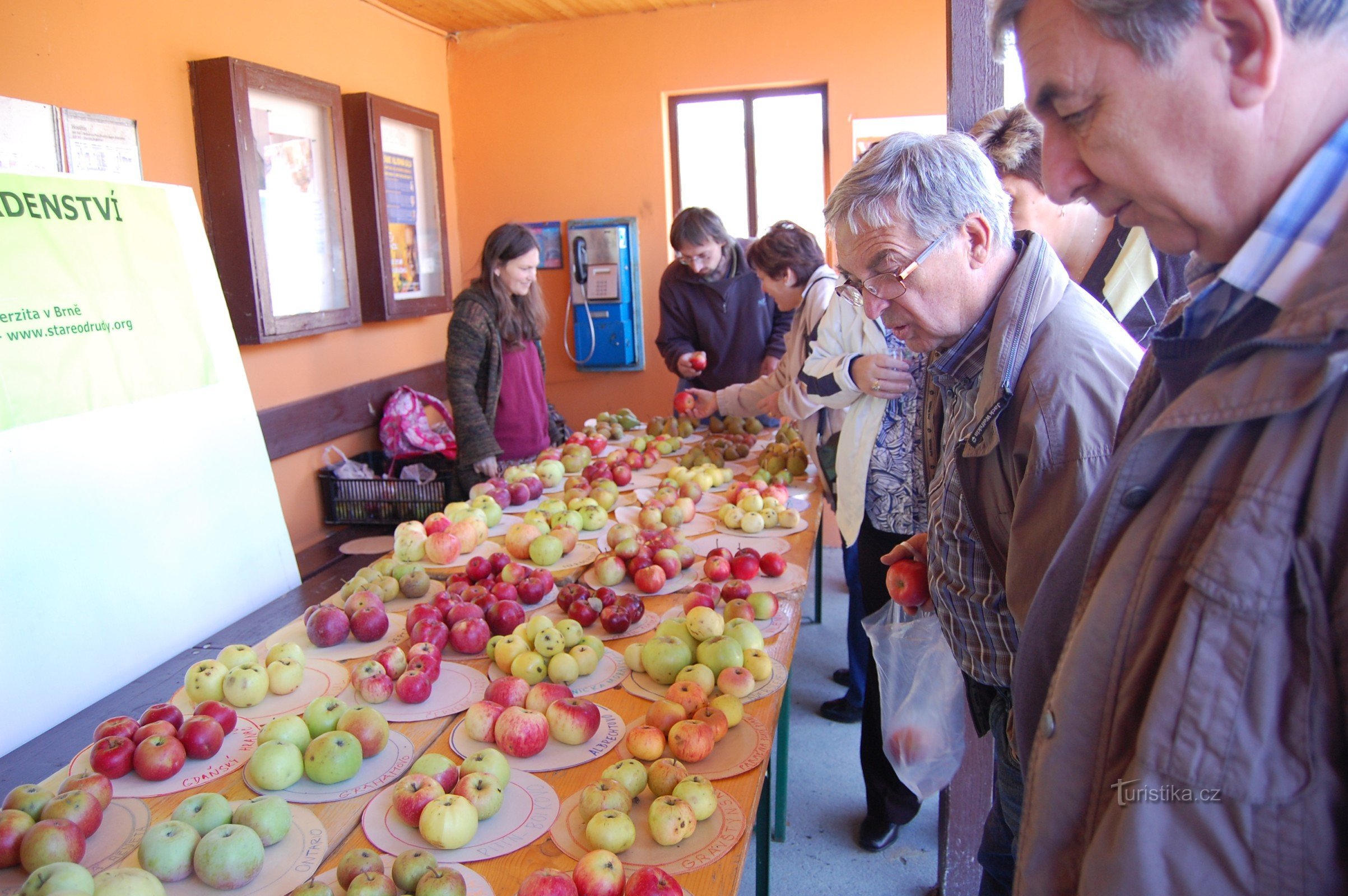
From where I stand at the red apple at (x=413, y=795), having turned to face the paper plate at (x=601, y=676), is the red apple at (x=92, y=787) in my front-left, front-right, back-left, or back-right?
back-left

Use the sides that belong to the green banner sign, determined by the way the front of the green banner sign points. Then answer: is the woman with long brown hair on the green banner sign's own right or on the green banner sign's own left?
on the green banner sign's own left

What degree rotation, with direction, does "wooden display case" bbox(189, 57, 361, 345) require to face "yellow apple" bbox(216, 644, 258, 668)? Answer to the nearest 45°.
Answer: approximately 45° to its right

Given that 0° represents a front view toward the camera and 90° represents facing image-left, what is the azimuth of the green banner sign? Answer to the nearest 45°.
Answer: approximately 315°

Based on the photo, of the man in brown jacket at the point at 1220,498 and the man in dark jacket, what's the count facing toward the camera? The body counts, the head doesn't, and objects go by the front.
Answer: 1

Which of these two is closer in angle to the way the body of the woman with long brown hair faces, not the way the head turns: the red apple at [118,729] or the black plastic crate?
the red apple

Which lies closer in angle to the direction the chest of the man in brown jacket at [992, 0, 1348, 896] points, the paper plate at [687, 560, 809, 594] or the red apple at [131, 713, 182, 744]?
the red apple

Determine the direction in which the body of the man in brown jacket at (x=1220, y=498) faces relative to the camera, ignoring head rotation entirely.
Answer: to the viewer's left
